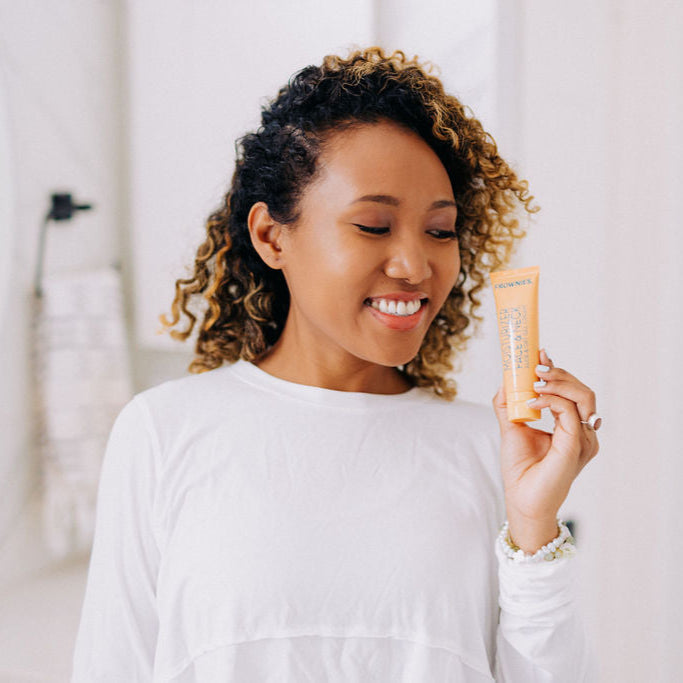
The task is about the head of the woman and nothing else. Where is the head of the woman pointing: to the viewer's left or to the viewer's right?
to the viewer's right

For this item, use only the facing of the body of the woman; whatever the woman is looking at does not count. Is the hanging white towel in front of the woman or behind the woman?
behind

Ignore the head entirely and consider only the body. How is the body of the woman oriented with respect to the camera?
toward the camera

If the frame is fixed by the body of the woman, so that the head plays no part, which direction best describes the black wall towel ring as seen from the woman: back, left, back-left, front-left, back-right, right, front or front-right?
back-right
